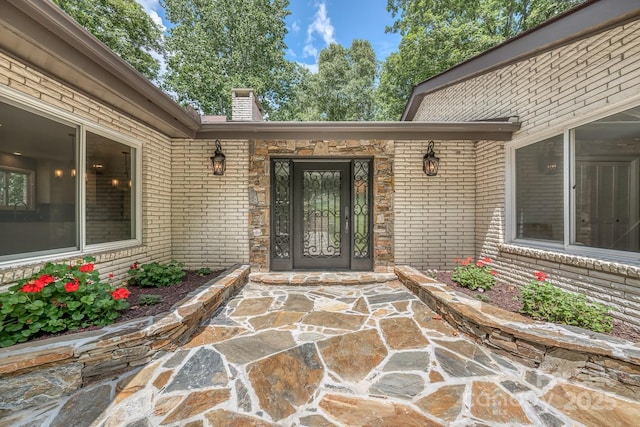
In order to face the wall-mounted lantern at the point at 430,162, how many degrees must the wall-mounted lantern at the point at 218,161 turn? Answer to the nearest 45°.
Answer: approximately 90° to its left

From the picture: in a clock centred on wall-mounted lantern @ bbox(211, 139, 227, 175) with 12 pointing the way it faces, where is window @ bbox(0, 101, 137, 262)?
The window is roughly at 2 o'clock from the wall-mounted lantern.

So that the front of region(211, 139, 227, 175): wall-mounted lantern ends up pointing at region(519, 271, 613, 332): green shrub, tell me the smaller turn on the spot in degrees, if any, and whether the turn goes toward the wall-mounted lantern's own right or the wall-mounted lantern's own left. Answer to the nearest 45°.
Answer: approximately 45° to the wall-mounted lantern's own left

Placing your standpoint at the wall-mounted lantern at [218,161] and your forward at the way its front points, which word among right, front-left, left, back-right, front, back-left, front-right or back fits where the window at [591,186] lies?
front-left

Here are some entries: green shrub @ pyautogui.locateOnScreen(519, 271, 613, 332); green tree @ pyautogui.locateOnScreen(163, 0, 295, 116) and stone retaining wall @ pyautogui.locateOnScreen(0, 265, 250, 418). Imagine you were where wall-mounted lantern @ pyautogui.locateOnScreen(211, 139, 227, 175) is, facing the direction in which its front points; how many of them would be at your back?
1

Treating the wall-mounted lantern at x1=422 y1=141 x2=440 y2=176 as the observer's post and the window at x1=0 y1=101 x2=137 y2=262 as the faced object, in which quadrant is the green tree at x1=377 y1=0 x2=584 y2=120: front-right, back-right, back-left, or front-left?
back-right

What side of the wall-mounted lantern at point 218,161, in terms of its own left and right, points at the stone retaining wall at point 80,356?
front

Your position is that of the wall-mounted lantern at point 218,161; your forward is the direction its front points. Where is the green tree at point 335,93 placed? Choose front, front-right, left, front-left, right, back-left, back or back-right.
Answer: back-left

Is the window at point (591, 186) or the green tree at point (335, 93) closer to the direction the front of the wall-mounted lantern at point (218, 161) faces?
the window

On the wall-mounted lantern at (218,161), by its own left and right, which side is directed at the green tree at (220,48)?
back

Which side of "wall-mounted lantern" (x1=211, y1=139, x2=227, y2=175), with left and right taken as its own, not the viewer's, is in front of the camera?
front

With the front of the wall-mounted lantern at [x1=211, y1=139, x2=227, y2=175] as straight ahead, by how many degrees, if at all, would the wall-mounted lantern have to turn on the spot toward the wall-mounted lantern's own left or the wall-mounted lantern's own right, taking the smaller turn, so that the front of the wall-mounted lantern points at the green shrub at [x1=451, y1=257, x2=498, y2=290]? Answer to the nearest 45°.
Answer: approximately 45° to the wall-mounted lantern's own left

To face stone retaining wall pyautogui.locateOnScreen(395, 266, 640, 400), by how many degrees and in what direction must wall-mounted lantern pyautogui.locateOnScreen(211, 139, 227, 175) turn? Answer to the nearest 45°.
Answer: approximately 45° to its left

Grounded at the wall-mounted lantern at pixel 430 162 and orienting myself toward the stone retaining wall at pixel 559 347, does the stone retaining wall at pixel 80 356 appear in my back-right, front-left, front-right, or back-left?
front-right

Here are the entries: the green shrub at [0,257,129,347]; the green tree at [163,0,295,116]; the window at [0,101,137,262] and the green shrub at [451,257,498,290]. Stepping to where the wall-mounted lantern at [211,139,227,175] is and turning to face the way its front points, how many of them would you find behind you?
1

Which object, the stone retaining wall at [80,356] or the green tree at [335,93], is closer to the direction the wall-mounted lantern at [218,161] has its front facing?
the stone retaining wall

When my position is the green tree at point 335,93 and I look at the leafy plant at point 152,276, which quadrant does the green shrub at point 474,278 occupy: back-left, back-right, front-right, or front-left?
front-left
